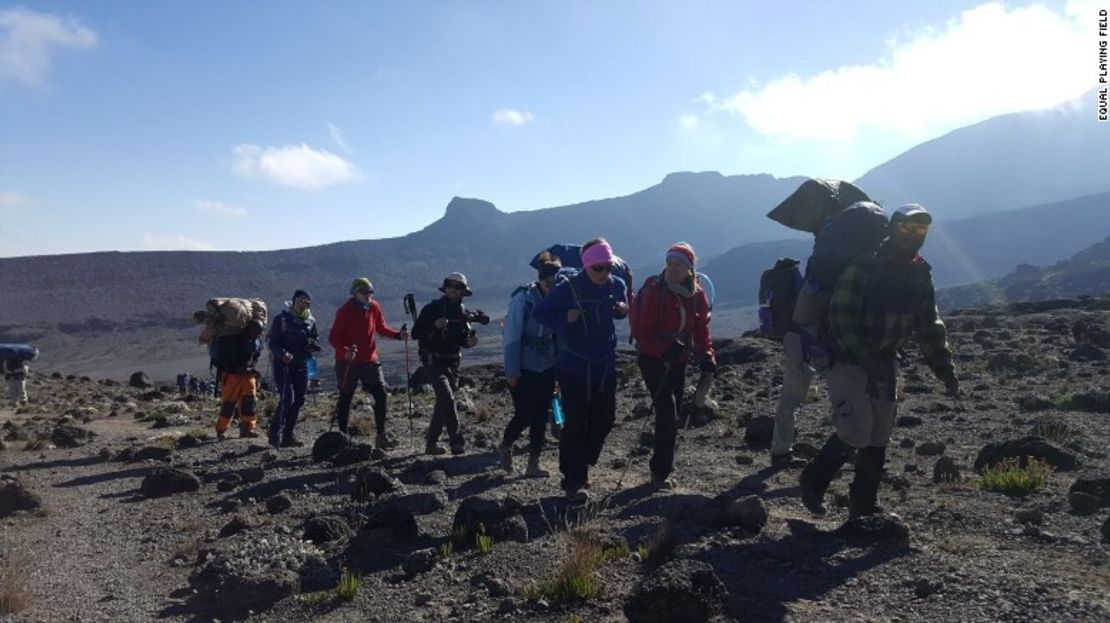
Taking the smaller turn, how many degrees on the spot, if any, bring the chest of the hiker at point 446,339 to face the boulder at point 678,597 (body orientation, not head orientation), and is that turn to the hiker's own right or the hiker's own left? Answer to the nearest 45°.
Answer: approximately 45° to the hiker's own right

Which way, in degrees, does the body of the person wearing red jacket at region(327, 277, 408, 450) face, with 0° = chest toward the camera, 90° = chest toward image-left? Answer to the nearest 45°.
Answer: approximately 315°

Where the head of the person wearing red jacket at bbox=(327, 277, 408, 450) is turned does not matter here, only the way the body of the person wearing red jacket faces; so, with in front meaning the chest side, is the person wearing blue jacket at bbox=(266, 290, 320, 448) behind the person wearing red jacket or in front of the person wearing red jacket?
behind

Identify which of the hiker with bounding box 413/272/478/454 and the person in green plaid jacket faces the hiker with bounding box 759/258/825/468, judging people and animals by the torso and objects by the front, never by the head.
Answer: the hiker with bounding box 413/272/478/454

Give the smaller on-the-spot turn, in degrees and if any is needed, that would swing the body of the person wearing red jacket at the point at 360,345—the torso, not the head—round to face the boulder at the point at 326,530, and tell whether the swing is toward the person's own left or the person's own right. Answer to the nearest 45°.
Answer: approximately 45° to the person's own right

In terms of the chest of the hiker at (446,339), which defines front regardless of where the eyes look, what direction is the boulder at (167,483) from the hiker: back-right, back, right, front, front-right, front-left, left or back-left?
back-right

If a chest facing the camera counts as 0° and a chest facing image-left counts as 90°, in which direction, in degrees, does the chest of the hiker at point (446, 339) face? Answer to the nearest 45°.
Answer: approximately 315°

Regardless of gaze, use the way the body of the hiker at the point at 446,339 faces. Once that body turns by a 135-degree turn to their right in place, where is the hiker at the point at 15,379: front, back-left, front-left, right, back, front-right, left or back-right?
front-right
